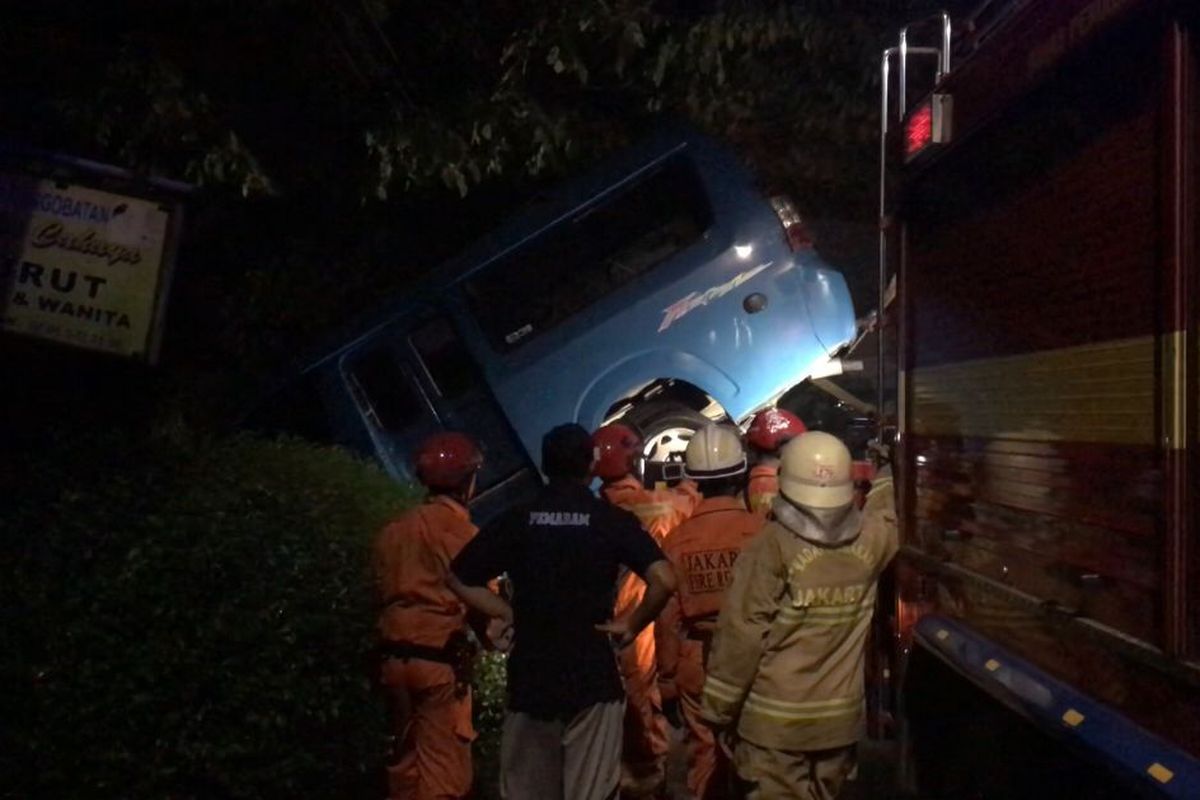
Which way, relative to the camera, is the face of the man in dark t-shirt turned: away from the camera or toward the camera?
away from the camera

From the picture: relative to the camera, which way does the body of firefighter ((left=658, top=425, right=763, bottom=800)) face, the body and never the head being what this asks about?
away from the camera

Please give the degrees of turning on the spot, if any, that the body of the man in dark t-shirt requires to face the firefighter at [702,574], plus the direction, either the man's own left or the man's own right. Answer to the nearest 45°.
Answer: approximately 45° to the man's own right

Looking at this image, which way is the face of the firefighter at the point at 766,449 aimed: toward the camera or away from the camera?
away from the camera

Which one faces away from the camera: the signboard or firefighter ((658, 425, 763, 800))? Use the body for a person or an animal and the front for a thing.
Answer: the firefighter

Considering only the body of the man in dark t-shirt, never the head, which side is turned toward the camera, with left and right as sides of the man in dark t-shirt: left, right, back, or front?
back

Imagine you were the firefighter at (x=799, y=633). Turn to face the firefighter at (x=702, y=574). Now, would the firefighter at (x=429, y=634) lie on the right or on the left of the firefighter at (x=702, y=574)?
left

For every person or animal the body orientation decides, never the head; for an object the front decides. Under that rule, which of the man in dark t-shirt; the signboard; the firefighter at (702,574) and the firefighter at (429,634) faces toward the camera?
the signboard

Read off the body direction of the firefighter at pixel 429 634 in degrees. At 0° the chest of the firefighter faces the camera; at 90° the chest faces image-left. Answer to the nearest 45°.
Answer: approximately 225°

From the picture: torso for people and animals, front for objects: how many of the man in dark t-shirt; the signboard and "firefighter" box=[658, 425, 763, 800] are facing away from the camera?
2

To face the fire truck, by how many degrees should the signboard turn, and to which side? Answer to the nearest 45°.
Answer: approximately 45° to its left

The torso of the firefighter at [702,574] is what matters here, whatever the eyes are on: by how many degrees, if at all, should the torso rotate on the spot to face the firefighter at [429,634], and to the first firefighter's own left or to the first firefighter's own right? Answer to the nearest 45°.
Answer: approximately 90° to the first firefighter's own left
